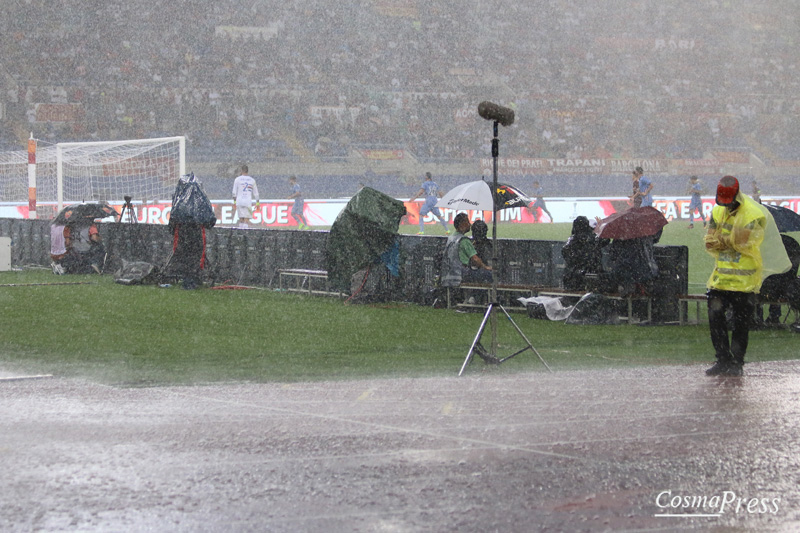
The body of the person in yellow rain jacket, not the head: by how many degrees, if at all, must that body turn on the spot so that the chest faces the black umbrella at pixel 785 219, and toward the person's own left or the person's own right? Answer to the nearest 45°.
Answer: approximately 135° to the person's own right

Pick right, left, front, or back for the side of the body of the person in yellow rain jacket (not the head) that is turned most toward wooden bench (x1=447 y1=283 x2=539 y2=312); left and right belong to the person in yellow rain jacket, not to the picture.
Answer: right

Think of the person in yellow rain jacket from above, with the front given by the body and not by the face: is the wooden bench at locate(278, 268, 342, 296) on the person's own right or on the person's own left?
on the person's own right

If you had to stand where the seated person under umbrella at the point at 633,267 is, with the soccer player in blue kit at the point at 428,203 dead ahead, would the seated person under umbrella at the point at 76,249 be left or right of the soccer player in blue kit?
left

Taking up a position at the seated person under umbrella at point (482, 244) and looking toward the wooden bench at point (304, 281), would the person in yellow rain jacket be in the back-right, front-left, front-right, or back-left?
back-left

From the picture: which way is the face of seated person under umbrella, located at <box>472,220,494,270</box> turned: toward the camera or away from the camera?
away from the camera

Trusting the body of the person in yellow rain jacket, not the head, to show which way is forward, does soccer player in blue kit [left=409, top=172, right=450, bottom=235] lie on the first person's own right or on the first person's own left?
on the first person's own right

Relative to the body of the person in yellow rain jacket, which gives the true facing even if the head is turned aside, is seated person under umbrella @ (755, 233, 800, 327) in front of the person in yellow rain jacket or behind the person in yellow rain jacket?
behind

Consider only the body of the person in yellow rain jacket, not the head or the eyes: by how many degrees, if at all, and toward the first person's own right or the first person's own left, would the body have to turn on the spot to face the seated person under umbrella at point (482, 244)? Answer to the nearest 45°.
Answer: approximately 90° to the first person's own right

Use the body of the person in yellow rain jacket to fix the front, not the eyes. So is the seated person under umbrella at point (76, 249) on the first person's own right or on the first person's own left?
on the first person's own right

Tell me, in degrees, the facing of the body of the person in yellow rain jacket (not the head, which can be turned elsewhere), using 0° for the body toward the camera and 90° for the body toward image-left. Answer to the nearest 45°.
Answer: approximately 45°
